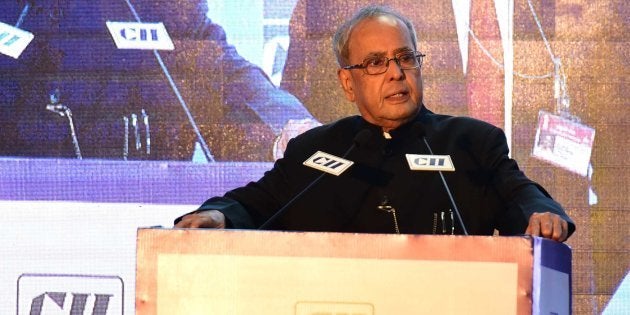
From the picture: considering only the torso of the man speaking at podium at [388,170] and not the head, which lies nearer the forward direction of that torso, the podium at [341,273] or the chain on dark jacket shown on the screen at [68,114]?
the podium

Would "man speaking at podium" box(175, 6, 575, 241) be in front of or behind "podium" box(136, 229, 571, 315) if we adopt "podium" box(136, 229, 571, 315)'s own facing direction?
behind

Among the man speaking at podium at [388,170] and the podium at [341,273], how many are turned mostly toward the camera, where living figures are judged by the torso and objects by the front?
2
